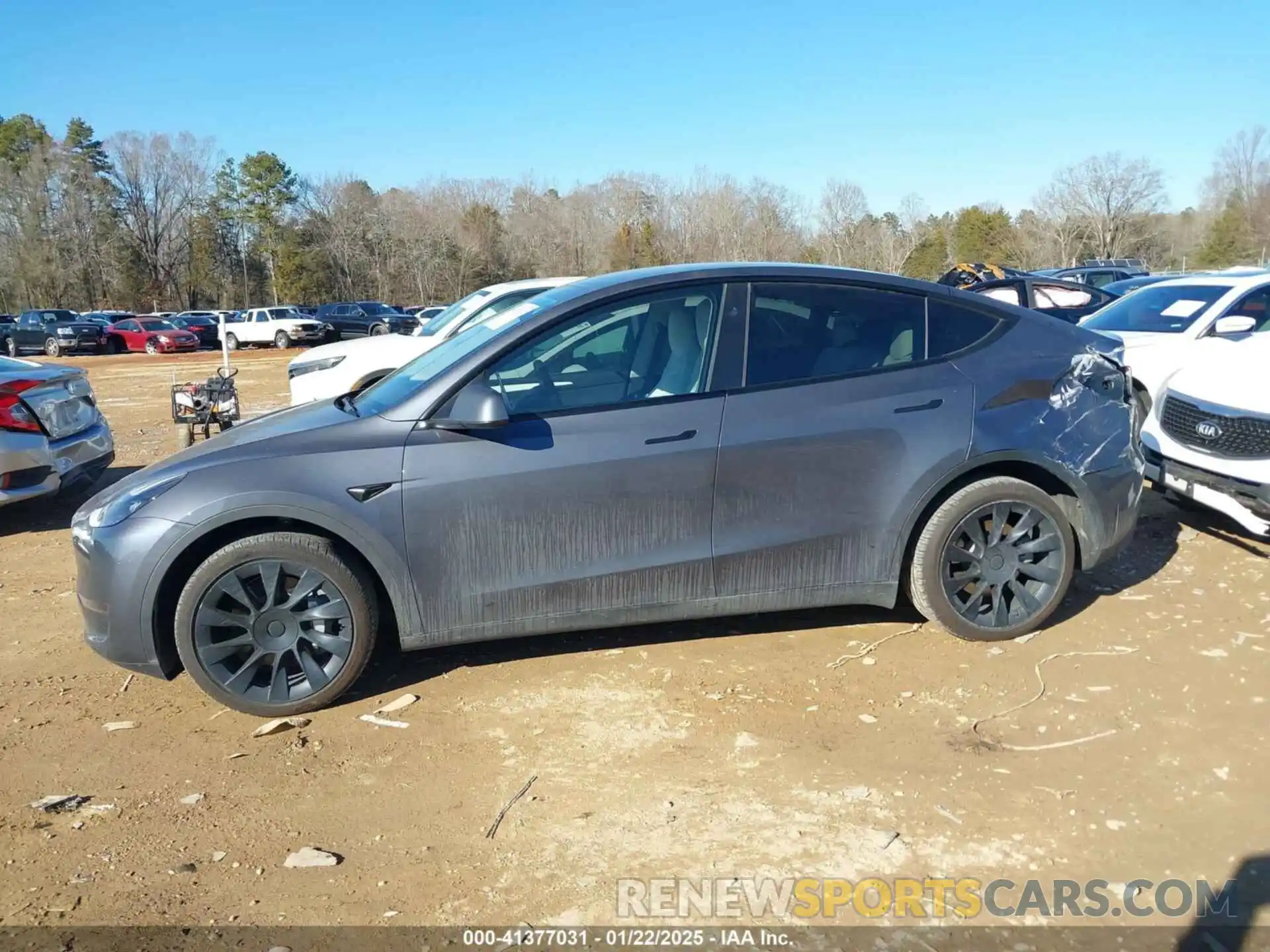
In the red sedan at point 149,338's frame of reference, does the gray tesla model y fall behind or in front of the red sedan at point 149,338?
in front

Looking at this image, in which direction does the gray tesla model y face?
to the viewer's left

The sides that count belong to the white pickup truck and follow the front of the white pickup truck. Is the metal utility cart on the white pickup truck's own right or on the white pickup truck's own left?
on the white pickup truck's own right

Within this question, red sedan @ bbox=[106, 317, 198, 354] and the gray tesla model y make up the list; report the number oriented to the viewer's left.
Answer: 1

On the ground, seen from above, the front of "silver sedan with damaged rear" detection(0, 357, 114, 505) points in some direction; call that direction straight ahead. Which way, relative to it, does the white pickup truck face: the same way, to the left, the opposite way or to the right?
the opposite way

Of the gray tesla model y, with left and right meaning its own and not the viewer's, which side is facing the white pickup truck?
right

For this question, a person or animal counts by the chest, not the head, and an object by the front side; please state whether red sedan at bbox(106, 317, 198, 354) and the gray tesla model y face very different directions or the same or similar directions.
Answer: very different directions

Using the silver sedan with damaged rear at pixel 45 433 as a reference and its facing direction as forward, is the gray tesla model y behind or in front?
behind

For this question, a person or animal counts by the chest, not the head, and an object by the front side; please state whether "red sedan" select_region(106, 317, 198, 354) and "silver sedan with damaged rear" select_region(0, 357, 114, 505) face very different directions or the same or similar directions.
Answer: very different directions

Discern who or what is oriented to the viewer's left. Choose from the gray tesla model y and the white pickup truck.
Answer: the gray tesla model y

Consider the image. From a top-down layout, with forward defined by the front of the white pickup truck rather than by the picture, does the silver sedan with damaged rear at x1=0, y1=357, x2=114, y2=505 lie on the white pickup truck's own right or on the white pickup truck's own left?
on the white pickup truck's own right

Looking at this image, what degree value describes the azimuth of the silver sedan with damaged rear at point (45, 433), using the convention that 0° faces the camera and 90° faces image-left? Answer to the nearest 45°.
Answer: approximately 135°

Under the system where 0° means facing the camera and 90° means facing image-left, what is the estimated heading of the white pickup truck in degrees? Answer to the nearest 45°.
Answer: approximately 315°

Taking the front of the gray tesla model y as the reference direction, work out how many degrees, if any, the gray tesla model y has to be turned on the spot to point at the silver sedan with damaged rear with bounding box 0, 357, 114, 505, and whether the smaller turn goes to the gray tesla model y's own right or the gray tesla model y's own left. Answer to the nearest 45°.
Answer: approximately 45° to the gray tesla model y's own right

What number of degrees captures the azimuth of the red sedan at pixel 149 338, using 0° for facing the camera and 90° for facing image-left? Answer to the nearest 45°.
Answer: approximately 315°
